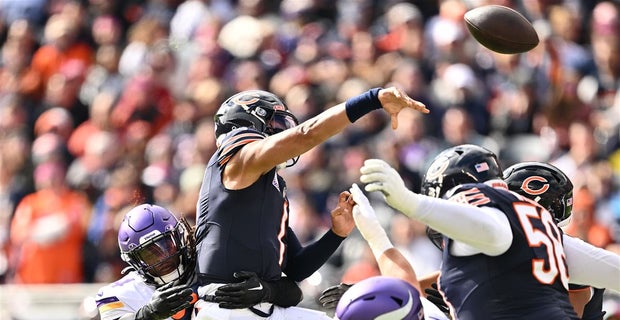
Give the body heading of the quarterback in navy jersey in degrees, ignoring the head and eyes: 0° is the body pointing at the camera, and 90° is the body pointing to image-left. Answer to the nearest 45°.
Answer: approximately 270°

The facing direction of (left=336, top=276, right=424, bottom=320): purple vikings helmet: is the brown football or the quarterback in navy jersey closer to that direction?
the quarterback in navy jersey

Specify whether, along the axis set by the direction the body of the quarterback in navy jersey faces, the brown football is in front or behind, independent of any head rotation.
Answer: in front

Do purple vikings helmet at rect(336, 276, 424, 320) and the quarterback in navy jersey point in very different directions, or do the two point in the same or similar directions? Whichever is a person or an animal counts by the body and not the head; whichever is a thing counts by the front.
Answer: very different directions

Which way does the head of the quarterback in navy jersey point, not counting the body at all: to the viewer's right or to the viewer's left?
to the viewer's right
